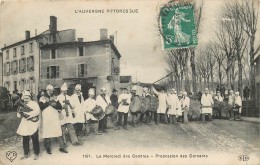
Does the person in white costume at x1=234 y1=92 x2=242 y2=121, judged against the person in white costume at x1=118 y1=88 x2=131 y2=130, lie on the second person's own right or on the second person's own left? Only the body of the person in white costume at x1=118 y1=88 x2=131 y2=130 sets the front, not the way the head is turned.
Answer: on the second person's own left

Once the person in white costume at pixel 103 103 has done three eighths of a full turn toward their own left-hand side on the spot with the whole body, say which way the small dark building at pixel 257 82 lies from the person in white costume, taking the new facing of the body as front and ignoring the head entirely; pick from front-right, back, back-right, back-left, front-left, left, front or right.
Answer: front-right

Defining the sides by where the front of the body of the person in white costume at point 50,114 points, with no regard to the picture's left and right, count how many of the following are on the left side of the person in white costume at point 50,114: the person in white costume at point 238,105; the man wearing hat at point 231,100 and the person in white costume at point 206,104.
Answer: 3

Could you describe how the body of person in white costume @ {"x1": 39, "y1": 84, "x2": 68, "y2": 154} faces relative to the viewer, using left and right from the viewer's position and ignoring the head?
facing the viewer

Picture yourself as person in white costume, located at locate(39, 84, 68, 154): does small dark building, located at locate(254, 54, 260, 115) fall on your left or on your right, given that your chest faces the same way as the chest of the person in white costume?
on your left

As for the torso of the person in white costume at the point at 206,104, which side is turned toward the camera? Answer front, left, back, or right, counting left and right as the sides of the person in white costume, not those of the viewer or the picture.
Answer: front

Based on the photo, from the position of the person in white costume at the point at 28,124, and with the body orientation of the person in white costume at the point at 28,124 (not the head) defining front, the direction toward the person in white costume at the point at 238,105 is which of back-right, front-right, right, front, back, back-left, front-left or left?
back-left

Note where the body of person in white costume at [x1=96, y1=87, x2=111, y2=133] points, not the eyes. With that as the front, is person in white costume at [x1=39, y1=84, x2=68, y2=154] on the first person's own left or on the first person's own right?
on the first person's own right

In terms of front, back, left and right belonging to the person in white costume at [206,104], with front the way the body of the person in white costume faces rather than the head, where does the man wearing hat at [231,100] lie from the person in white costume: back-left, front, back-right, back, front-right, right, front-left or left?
left

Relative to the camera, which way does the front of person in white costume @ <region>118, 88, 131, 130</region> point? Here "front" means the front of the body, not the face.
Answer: toward the camera

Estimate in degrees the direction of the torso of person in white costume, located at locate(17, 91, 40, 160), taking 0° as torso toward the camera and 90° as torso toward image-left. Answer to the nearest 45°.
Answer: approximately 45°
